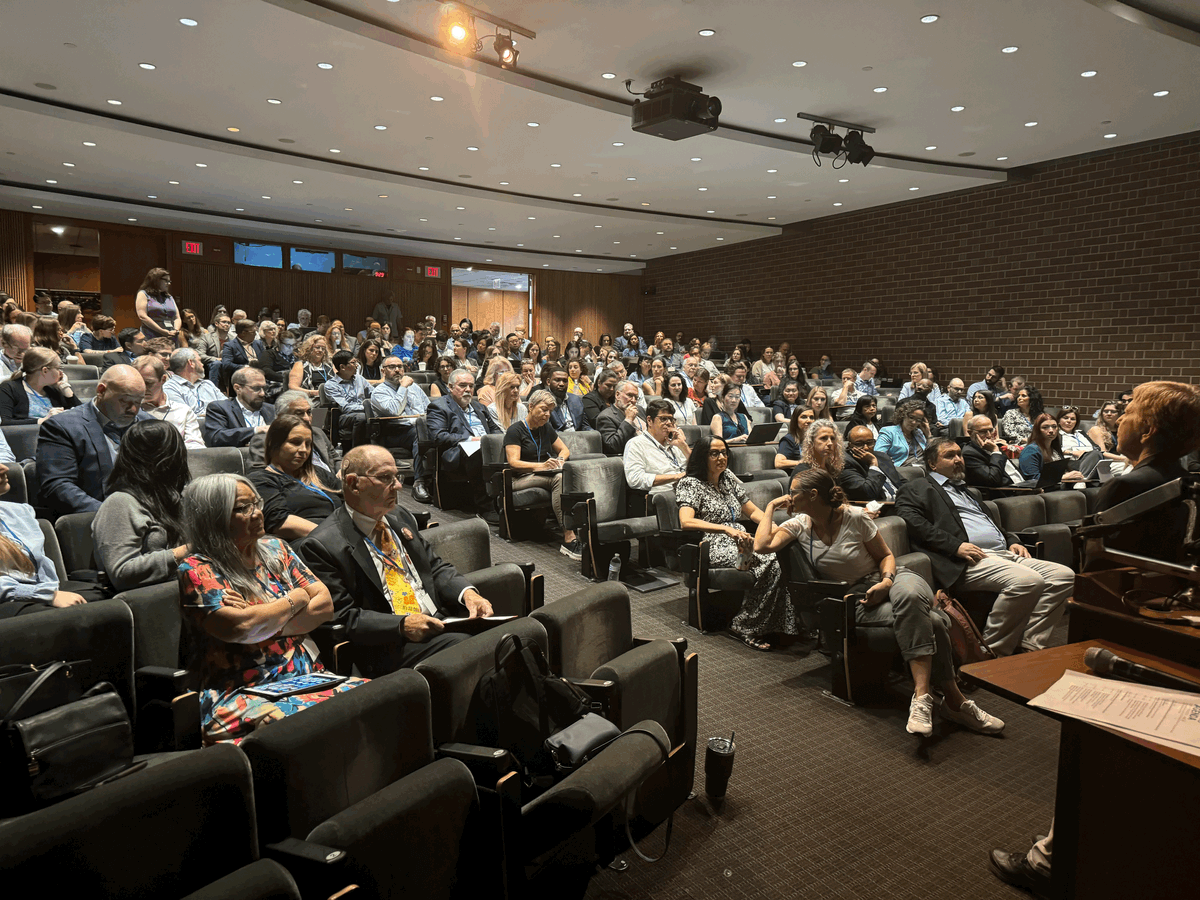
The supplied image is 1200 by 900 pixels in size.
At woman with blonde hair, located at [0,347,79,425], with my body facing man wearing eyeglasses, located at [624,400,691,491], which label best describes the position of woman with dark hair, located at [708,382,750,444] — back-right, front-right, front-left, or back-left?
front-left

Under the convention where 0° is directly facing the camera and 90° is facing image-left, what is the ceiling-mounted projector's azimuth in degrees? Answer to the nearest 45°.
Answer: approximately 315°

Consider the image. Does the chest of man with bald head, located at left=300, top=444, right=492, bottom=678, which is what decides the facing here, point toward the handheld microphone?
yes

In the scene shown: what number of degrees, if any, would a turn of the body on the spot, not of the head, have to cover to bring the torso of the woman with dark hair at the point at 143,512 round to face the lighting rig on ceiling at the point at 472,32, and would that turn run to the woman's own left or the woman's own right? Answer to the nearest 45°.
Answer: approximately 45° to the woman's own left

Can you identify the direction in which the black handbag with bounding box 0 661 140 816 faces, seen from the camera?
facing the viewer and to the right of the viewer

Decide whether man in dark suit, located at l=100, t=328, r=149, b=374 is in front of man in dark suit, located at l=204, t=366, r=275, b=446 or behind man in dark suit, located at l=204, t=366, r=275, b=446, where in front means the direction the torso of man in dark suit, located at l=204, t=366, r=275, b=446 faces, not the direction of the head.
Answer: behind

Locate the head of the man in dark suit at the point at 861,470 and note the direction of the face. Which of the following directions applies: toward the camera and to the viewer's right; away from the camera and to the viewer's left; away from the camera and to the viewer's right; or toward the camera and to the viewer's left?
toward the camera and to the viewer's right

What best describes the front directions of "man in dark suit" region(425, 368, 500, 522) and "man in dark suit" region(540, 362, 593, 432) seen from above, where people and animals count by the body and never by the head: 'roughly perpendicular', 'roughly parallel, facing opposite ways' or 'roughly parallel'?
roughly parallel

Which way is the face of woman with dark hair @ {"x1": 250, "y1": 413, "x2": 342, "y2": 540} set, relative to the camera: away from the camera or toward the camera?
toward the camera

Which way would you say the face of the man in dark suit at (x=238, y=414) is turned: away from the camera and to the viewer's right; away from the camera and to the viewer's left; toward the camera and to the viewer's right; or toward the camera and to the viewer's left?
toward the camera and to the viewer's right

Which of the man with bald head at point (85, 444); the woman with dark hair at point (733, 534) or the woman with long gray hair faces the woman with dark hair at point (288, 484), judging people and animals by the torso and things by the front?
the man with bald head

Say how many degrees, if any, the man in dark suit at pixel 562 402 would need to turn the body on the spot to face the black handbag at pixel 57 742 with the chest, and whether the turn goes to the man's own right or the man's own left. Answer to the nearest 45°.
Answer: approximately 45° to the man's own right

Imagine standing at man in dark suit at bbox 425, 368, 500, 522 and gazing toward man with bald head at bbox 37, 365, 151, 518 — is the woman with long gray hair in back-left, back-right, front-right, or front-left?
front-left

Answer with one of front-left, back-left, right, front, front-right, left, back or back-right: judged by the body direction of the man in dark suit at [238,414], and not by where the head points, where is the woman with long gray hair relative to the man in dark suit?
front-right

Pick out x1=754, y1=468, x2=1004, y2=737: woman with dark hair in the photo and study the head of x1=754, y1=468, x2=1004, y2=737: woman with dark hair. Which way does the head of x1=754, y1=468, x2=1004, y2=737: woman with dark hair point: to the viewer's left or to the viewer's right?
to the viewer's left
